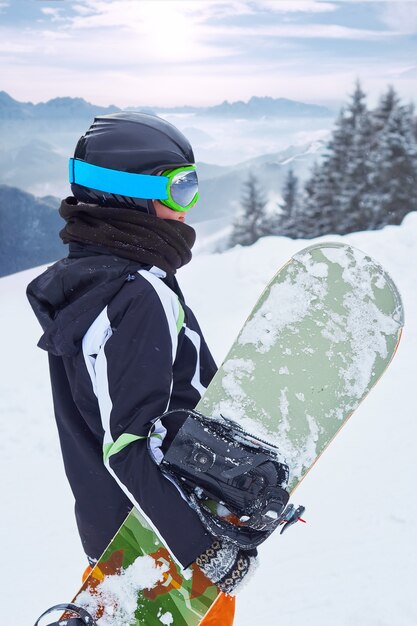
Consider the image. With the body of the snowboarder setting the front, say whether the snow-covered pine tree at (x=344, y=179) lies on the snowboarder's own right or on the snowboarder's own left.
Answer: on the snowboarder's own left

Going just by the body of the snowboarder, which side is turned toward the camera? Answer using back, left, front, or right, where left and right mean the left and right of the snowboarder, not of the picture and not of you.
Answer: right

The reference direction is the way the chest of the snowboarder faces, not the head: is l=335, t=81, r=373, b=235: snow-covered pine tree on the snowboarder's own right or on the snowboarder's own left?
on the snowboarder's own left

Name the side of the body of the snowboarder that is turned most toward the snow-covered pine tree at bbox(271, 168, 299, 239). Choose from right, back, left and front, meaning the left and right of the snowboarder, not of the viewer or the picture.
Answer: left

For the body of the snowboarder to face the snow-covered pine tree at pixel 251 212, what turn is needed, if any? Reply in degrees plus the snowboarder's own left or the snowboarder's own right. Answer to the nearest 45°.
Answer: approximately 90° to the snowboarder's own left
